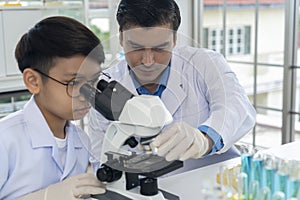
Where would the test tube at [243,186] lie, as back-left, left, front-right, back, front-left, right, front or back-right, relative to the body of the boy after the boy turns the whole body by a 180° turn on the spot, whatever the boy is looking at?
back

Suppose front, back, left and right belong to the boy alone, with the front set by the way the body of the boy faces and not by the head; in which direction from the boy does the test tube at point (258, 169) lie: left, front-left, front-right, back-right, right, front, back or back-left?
front

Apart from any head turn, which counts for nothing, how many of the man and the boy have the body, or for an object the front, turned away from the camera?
0

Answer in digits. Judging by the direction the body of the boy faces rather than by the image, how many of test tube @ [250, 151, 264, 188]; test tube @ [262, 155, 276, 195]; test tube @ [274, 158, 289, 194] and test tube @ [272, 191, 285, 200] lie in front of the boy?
4

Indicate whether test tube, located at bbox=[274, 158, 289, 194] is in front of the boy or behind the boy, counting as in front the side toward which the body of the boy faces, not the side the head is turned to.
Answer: in front

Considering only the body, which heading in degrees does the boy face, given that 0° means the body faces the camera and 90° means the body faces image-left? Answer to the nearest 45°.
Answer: approximately 315°

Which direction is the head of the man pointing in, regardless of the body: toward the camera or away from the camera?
toward the camera

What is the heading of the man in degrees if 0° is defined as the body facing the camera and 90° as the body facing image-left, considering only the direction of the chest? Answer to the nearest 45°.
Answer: approximately 0°
